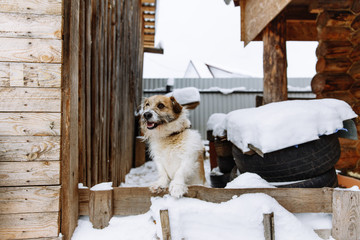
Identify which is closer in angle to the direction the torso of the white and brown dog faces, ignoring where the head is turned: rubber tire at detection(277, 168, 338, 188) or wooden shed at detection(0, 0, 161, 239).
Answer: the wooden shed

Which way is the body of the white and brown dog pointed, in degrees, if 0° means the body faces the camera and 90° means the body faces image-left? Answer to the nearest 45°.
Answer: approximately 45°

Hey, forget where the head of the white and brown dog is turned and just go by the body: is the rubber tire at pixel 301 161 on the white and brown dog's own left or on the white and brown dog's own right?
on the white and brown dog's own left

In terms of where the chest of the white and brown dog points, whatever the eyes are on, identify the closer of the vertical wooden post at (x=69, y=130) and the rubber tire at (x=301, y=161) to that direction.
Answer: the vertical wooden post

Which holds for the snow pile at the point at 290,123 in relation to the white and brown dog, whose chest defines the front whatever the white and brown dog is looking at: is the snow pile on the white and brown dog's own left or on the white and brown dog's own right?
on the white and brown dog's own left

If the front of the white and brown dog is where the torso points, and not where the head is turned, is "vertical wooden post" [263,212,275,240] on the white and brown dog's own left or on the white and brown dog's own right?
on the white and brown dog's own left

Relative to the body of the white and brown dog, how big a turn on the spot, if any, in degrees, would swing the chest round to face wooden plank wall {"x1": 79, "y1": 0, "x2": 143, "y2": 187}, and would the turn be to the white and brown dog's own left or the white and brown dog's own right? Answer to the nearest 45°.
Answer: approximately 90° to the white and brown dog's own right
